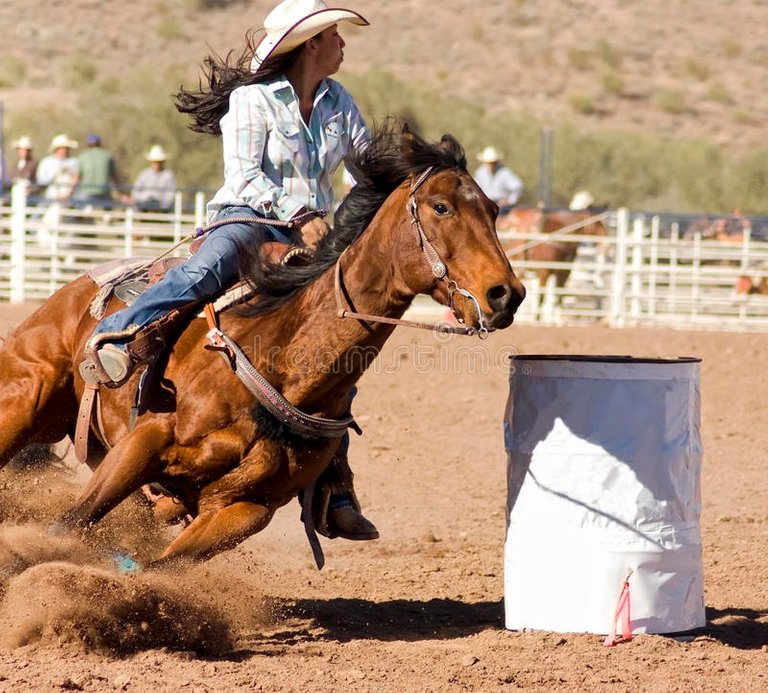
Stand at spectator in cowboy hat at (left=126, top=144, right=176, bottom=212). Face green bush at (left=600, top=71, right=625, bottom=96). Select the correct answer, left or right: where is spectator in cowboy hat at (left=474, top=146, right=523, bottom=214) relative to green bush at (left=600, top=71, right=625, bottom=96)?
right

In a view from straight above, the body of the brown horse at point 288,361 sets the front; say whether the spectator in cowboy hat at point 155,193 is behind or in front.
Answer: behind

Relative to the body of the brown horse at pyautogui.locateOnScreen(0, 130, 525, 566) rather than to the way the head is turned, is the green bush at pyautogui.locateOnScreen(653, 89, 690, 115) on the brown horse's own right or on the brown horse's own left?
on the brown horse's own left

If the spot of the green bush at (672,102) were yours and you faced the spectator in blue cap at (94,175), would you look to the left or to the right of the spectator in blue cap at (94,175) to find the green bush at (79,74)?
right

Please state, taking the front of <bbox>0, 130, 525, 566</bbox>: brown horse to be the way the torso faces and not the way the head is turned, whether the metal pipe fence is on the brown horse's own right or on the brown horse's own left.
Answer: on the brown horse's own left
